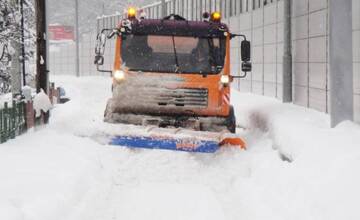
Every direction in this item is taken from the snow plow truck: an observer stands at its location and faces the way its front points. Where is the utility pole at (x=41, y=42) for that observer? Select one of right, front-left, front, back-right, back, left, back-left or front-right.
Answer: back-right

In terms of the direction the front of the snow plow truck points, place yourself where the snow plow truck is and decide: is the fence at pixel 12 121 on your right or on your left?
on your right

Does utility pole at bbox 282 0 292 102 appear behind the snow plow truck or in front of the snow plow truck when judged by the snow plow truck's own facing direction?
behind

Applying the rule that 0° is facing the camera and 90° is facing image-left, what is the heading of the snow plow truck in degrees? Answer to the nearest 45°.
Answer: approximately 0°
